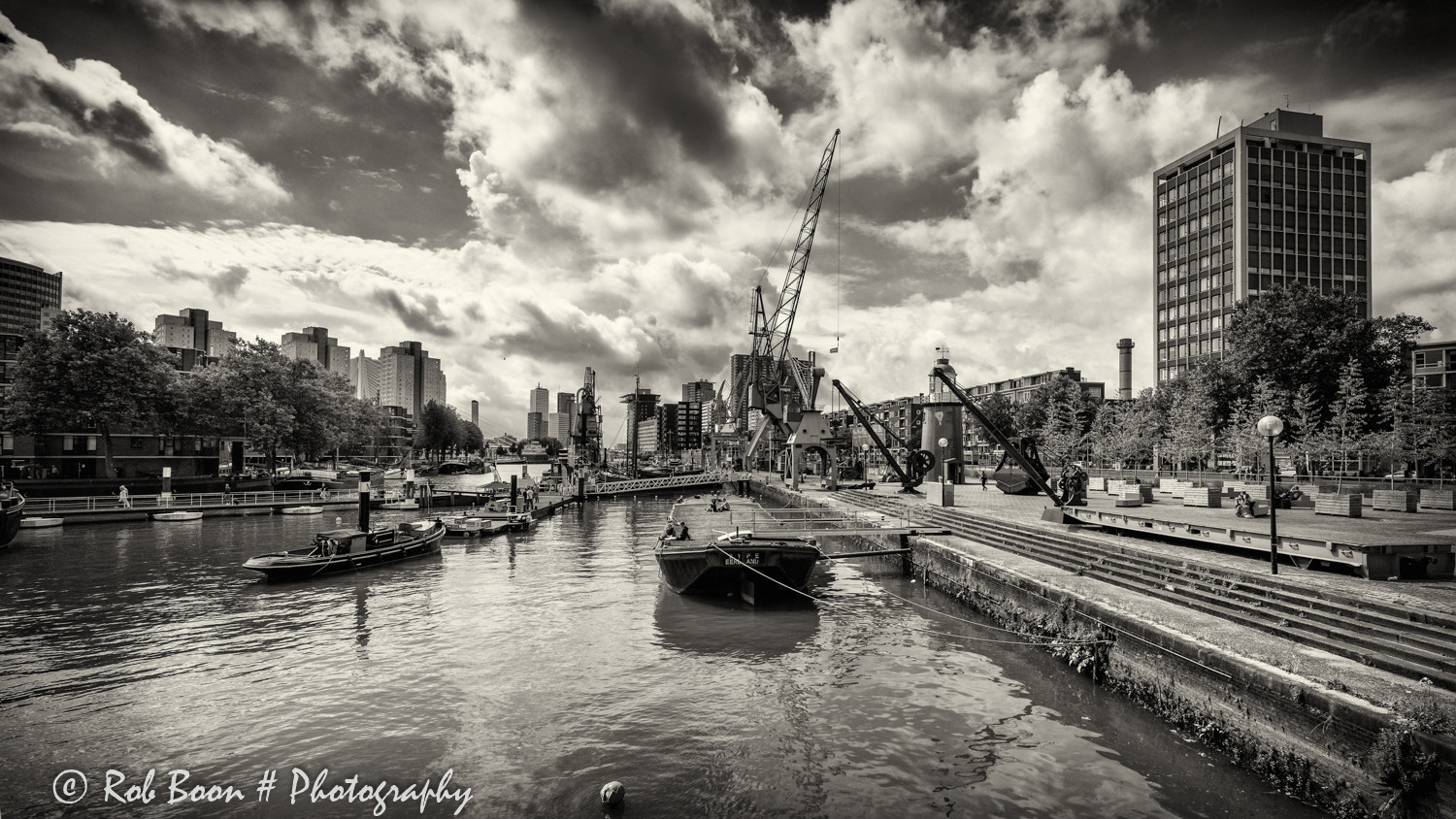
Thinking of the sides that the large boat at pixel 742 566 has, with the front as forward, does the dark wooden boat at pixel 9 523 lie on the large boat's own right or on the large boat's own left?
on the large boat's own left

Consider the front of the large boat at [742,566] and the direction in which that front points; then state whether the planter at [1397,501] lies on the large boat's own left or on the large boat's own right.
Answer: on the large boat's own right

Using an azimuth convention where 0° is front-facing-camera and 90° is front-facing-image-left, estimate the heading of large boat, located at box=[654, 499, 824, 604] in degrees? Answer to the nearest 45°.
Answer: approximately 180°

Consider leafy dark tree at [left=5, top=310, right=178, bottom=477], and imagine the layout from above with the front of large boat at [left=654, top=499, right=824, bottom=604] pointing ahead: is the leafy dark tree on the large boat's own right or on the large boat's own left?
on the large boat's own left

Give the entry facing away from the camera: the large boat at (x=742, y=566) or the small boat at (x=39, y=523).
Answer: the large boat at (x=742, y=566)

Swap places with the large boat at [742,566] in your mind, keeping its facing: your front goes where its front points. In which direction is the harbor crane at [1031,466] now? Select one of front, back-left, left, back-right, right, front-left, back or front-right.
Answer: front-right

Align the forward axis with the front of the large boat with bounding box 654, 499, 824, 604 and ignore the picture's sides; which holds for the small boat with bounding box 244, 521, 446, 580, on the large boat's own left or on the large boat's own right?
on the large boat's own left
